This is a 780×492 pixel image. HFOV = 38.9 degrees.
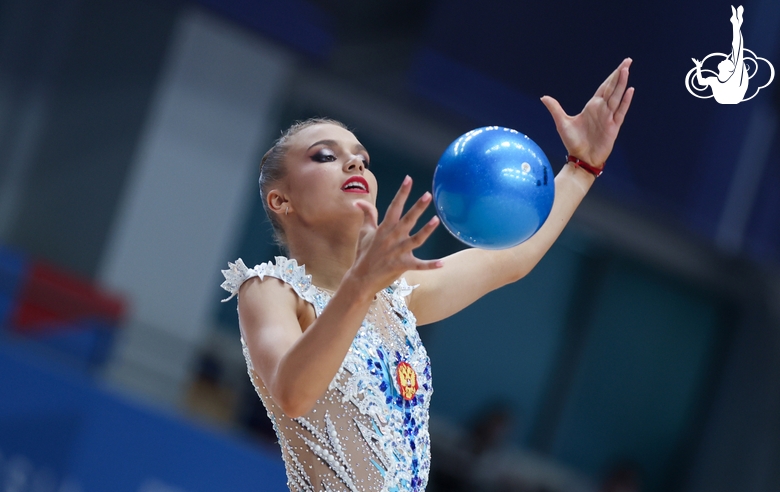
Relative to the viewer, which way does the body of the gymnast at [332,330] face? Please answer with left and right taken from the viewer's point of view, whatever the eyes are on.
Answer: facing the viewer and to the right of the viewer

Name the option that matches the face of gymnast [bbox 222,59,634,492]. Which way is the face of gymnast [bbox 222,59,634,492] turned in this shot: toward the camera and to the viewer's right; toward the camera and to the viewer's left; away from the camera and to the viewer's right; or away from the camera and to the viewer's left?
toward the camera and to the viewer's right
